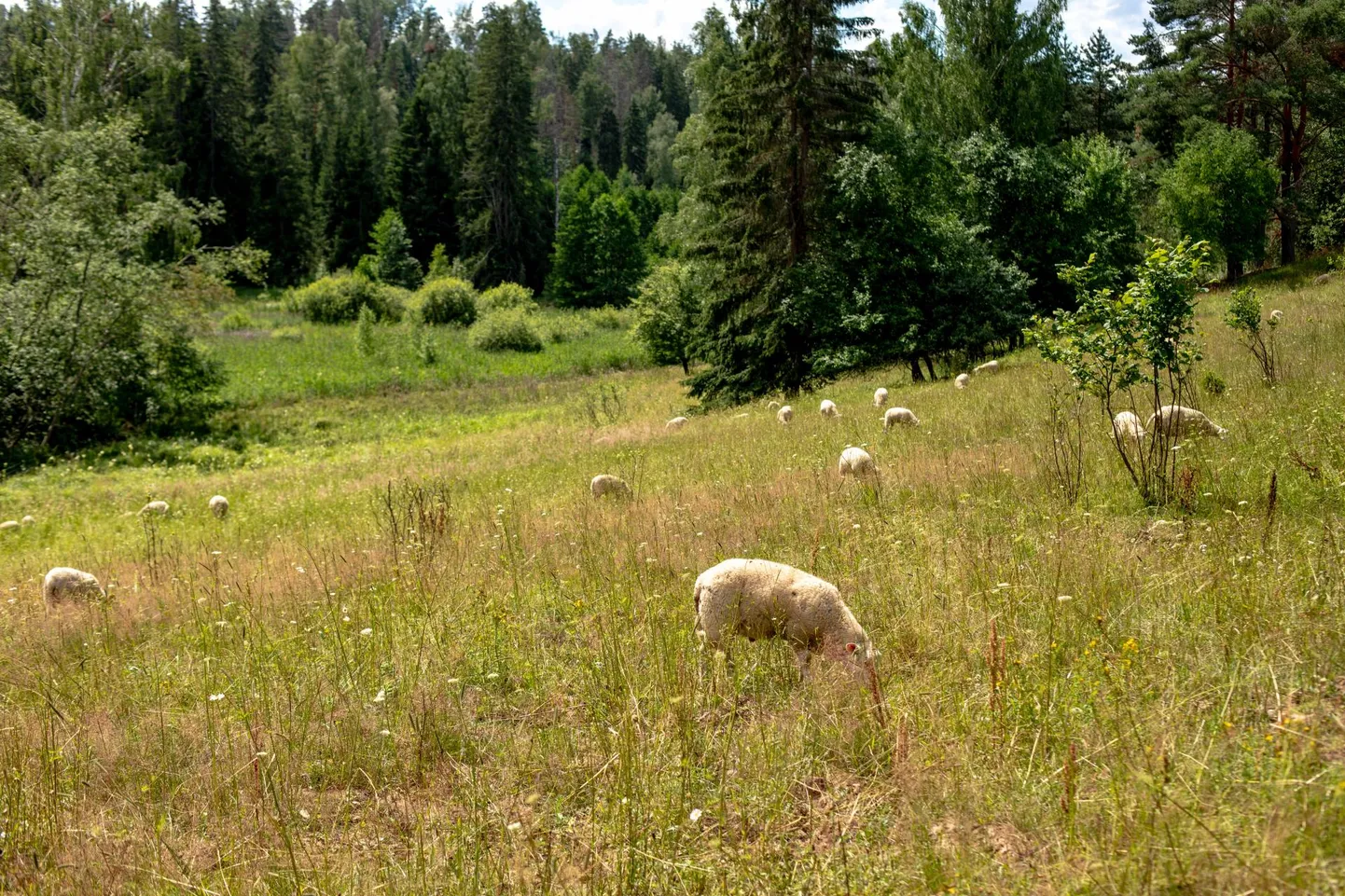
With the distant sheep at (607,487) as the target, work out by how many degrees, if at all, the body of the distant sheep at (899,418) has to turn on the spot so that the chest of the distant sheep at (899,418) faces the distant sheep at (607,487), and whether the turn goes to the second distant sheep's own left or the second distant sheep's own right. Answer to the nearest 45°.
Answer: approximately 135° to the second distant sheep's own right

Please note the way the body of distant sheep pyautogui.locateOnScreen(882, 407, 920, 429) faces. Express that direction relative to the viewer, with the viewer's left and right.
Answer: facing to the right of the viewer

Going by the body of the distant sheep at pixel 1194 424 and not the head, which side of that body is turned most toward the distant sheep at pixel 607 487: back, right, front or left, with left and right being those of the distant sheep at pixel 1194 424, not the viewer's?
back

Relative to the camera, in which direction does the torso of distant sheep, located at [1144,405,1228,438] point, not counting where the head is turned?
to the viewer's right

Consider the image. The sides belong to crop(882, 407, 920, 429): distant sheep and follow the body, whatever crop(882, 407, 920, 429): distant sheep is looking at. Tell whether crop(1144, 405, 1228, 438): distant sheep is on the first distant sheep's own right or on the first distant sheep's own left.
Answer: on the first distant sheep's own right

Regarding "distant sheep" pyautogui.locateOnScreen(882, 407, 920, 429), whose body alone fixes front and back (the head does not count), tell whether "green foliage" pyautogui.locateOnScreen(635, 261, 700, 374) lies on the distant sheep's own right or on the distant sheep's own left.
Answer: on the distant sheep's own left

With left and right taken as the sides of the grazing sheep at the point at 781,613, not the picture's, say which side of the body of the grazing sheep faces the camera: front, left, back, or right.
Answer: right
